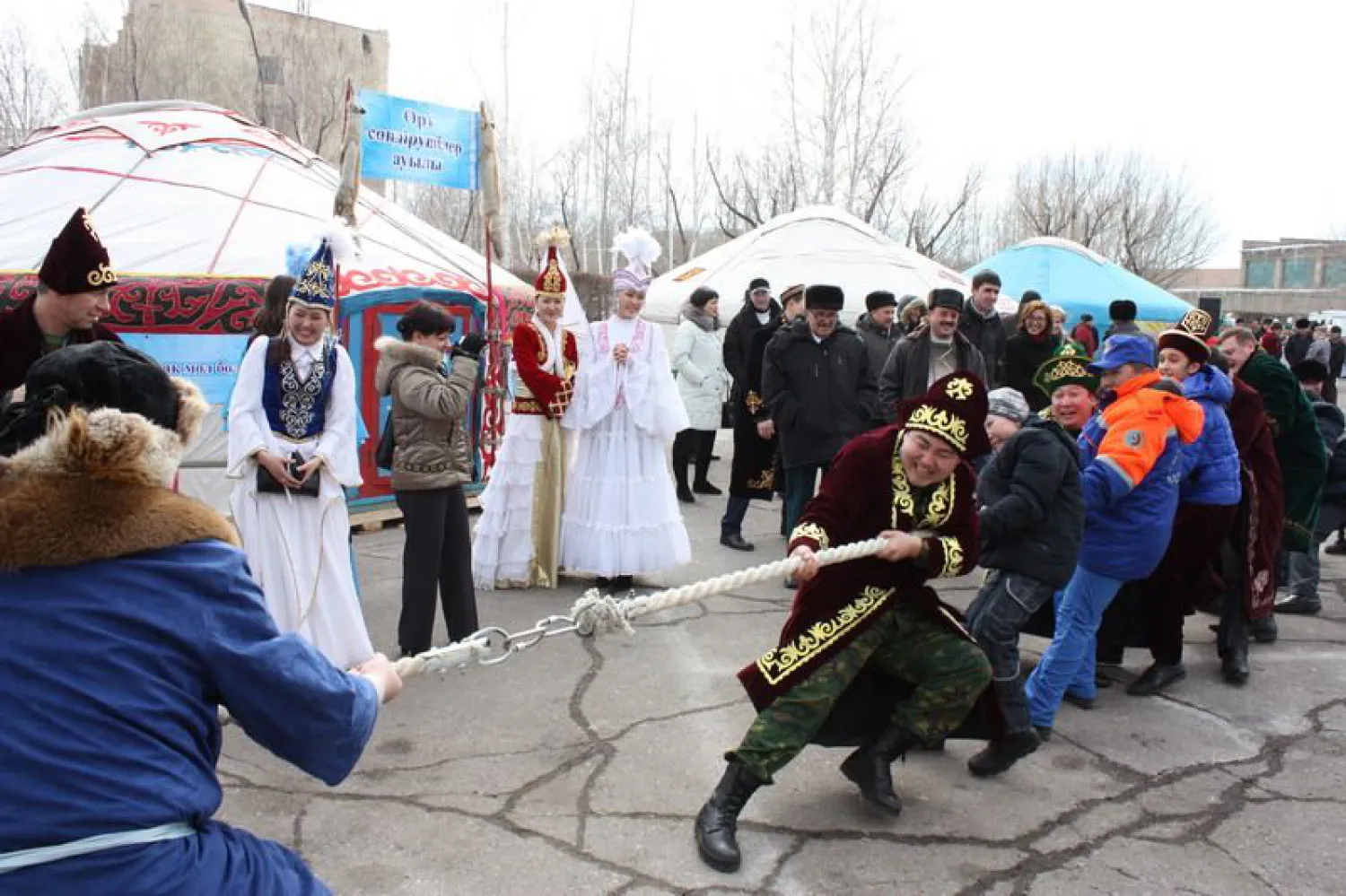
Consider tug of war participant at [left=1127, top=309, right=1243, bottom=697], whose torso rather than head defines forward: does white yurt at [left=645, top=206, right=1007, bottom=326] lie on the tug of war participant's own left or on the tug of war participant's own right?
on the tug of war participant's own right

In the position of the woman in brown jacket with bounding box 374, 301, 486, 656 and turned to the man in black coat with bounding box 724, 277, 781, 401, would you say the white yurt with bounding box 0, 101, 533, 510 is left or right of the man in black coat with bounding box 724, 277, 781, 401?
left

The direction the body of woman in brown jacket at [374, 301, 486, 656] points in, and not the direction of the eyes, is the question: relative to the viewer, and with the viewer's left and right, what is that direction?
facing to the right of the viewer

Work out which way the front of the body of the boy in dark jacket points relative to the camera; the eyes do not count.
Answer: to the viewer's left

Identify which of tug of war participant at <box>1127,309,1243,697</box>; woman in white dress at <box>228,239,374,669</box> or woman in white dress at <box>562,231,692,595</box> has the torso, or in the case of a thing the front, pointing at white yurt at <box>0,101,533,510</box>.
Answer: the tug of war participant

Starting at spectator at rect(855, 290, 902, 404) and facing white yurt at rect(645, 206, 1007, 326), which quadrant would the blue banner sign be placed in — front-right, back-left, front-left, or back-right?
back-left

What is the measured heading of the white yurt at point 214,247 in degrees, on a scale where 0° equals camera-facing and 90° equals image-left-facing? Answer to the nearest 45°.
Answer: approximately 315°

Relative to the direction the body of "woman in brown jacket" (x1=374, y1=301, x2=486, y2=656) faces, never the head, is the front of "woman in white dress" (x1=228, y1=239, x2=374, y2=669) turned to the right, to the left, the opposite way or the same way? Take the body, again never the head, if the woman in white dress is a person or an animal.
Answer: to the right

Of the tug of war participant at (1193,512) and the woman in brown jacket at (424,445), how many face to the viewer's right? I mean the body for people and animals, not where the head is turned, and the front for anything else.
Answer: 1

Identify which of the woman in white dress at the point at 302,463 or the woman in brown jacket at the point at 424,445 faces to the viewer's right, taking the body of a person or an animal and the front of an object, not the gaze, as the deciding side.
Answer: the woman in brown jacket

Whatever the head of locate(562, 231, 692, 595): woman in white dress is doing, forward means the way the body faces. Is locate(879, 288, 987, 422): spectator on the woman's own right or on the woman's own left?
on the woman's own left
